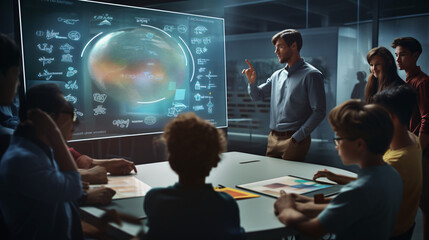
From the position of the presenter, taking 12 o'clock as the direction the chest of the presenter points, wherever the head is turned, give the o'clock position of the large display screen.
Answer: The large display screen is roughly at 1 o'clock from the presenter.

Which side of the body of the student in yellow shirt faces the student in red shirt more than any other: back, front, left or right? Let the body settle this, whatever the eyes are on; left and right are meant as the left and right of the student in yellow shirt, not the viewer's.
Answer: right

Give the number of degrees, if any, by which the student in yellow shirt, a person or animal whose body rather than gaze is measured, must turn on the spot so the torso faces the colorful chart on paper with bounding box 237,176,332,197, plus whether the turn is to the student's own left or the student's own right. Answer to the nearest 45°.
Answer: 0° — they already face it

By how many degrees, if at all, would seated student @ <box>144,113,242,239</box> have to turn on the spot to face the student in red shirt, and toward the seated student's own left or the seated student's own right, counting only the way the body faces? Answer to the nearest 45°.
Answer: approximately 45° to the seated student's own right

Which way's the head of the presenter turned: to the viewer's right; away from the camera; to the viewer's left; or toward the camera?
to the viewer's left

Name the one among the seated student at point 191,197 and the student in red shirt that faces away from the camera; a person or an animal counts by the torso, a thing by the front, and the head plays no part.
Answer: the seated student

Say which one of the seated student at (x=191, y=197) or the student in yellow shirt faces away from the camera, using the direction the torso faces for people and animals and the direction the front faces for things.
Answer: the seated student

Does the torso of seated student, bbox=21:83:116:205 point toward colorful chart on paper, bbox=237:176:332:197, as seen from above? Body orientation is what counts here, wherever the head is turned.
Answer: yes

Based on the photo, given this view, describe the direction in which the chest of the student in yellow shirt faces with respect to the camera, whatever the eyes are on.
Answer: to the viewer's left

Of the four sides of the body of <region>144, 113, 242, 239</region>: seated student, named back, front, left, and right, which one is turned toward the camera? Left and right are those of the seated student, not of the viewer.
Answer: back

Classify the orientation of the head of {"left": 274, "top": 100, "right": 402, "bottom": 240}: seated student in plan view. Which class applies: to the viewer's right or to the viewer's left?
to the viewer's left
